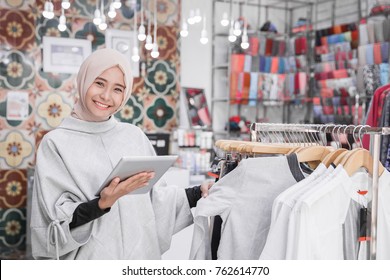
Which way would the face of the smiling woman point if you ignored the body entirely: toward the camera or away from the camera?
toward the camera

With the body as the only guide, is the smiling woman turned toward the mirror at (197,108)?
no

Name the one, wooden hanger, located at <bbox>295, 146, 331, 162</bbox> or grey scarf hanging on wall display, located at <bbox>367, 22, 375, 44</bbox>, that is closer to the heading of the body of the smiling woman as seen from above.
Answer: the wooden hanger

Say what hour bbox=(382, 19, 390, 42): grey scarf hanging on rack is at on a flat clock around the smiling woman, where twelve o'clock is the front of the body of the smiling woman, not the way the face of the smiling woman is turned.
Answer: The grey scarf hanging on rack is roughly at 9 o'clock from the smiling woman.

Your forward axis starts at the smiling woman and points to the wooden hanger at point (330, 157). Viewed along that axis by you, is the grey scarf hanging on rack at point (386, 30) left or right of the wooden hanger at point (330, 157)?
left

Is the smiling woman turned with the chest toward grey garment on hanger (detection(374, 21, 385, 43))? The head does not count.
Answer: no

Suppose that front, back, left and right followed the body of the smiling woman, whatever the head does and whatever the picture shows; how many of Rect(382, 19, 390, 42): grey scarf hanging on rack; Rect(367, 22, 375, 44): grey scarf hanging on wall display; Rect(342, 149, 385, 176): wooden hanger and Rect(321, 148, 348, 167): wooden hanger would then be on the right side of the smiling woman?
0

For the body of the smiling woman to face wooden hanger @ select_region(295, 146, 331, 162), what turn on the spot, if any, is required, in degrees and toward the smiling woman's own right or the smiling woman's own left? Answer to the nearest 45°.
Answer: approximately 45° to the smiling woman's own left

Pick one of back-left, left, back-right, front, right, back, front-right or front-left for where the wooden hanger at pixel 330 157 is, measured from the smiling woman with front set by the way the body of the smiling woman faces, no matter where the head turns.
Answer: front-left

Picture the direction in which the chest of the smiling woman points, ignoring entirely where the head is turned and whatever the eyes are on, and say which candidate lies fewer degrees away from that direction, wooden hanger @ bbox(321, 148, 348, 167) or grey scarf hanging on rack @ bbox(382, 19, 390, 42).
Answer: the wooden hanger

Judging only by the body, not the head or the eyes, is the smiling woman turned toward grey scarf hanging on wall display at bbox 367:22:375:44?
no

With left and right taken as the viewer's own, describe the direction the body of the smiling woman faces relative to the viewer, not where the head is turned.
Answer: facing the viewer and to the right of the viewer

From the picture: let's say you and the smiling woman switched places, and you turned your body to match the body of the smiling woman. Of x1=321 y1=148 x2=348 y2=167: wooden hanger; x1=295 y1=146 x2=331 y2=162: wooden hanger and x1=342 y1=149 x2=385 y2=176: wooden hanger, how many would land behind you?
0
